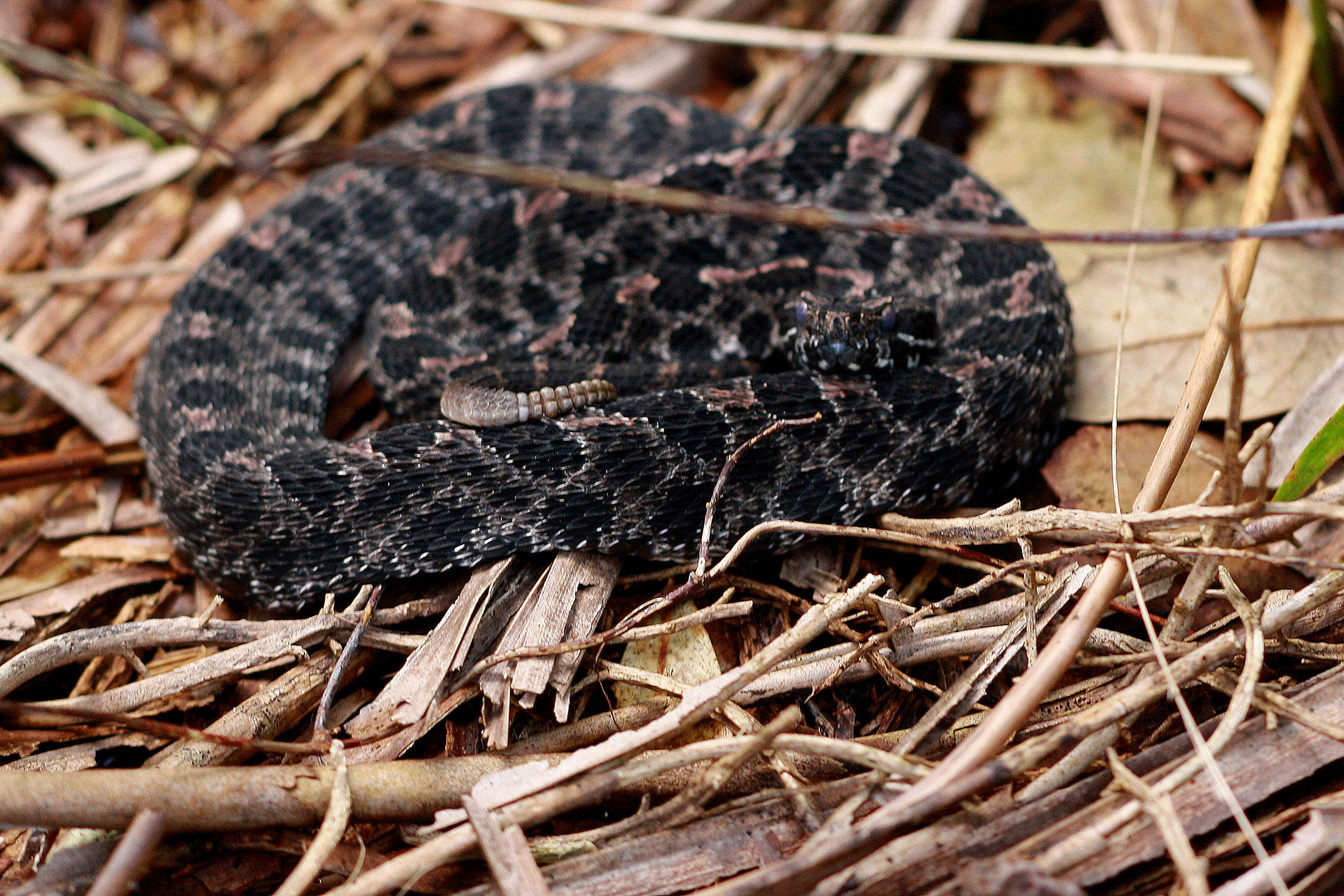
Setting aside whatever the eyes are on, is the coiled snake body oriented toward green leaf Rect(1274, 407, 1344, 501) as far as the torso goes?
no

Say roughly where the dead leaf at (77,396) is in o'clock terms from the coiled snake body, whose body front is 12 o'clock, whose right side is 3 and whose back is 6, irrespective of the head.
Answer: The dead leaf is roughly at 3 o'clock from the coiled snake body.

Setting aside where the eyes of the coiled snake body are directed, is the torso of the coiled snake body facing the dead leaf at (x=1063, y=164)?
no

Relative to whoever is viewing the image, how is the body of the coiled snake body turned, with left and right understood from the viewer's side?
facing the viewer

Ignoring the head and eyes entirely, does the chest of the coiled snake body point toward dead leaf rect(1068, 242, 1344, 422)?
no
